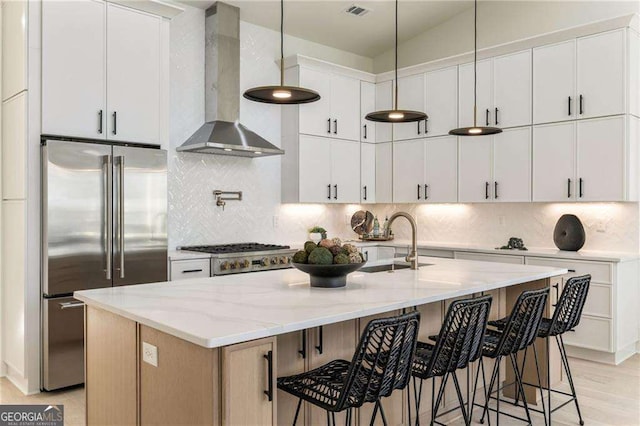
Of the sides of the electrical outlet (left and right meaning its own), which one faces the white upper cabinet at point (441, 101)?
back

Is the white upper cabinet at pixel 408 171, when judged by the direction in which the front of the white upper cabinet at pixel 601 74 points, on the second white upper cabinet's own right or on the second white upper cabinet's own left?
on the second white upper cabinet's own right

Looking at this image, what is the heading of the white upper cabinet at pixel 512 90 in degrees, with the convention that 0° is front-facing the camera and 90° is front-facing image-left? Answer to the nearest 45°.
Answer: approximately 45°

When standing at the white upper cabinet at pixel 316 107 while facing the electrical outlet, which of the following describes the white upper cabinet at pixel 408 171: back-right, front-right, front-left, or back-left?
back-left

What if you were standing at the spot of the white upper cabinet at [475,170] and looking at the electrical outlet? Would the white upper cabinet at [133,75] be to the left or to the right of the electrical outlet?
right

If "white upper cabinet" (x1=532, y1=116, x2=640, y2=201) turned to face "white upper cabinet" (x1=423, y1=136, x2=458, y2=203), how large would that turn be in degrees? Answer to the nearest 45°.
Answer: approximately 45° to its right
